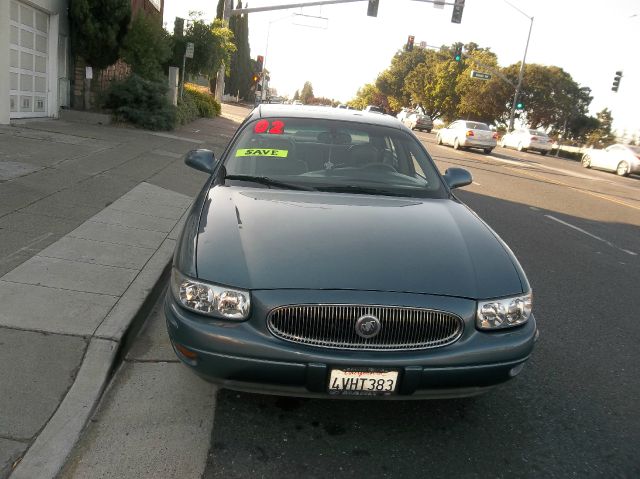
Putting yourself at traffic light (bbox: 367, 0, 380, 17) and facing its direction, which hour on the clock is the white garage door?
The white garage door is roughly at 7 o'clock from the traffic light.

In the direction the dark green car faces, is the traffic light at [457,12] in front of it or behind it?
behind

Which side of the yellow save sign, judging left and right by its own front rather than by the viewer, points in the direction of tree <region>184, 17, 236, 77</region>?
back

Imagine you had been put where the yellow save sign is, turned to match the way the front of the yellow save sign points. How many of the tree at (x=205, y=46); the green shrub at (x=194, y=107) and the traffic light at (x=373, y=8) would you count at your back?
3

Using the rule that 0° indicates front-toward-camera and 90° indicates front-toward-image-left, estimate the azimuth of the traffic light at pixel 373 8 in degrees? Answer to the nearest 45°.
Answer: approximately 180°

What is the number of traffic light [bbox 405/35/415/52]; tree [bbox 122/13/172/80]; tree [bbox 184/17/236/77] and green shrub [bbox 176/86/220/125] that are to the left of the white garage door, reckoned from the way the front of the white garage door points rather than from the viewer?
4

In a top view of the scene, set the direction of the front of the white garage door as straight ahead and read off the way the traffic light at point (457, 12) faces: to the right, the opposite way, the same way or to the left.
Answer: to the left

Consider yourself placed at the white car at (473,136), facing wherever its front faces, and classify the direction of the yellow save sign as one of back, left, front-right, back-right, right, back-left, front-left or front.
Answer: back-left

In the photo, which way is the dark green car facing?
toward the camera

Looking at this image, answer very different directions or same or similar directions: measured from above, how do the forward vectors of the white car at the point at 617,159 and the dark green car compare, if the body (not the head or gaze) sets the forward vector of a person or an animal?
very different directions

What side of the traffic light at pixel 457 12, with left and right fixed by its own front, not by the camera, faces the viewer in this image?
back

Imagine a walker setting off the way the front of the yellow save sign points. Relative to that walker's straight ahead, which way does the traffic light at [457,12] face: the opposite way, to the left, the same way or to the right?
the opposite way

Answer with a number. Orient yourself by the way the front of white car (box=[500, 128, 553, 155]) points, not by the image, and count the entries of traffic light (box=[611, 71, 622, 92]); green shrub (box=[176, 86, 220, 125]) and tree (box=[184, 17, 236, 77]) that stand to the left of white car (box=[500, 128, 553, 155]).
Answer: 2

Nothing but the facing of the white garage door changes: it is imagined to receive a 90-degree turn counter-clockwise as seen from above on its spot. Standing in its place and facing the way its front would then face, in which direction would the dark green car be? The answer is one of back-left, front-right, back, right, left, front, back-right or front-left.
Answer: back-right

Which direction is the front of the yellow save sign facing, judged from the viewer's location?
facing the viewer
